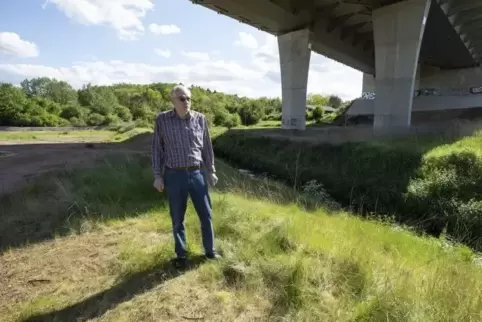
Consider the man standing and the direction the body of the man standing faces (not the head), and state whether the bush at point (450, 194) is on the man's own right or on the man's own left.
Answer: on the man's own left

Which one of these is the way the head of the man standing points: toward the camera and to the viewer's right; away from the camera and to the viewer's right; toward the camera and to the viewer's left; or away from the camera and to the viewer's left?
toward the camera and to the viewer's right

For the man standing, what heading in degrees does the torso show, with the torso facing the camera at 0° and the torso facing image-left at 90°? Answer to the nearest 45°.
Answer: approximately 315°
